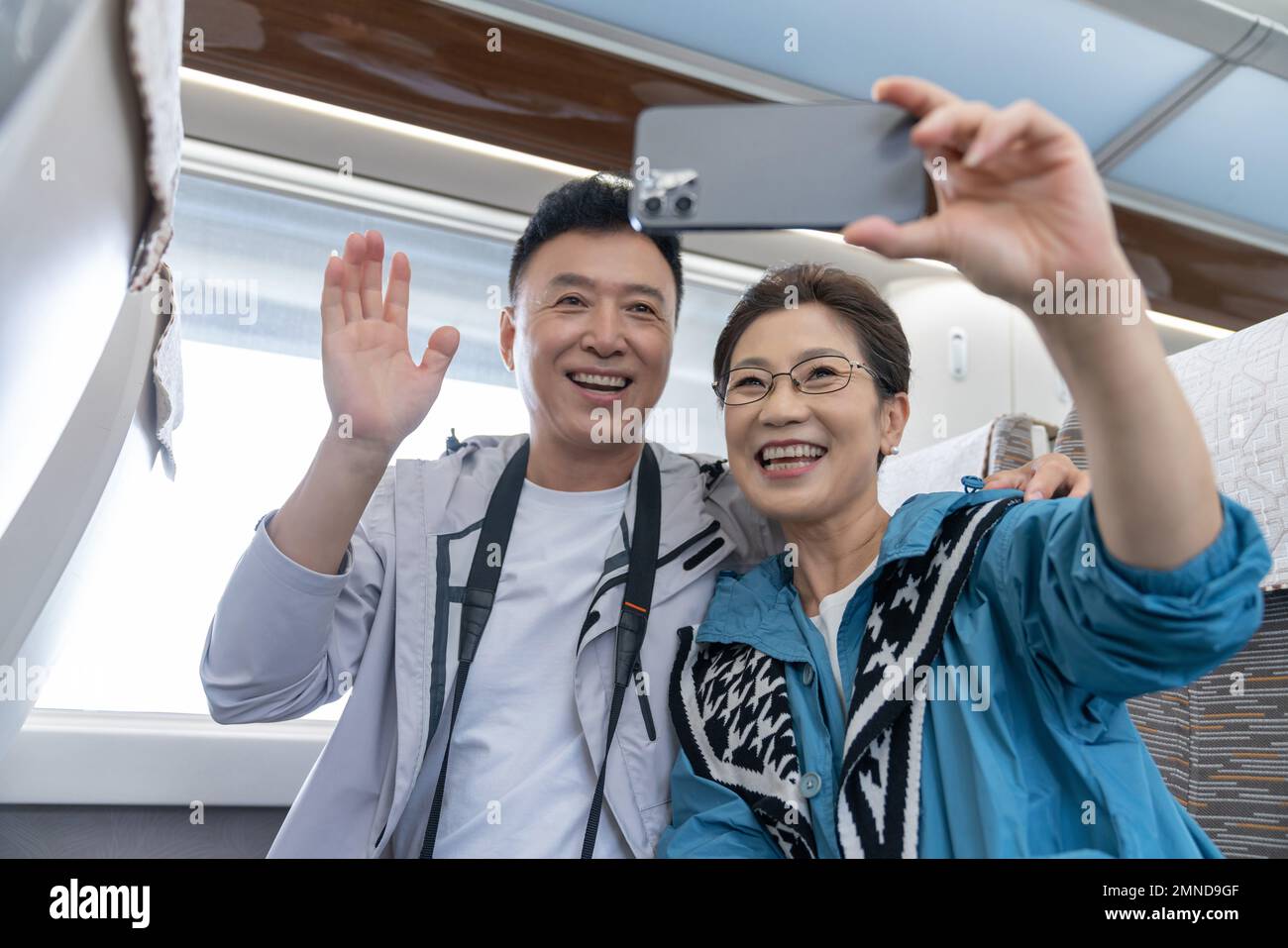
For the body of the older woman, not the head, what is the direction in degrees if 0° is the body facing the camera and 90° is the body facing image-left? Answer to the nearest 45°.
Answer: approximately 45°
